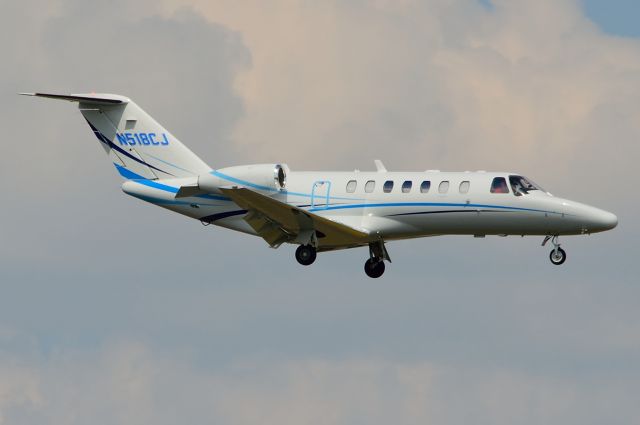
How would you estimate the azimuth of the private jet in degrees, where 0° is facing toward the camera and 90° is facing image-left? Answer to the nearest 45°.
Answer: approximately 315°
